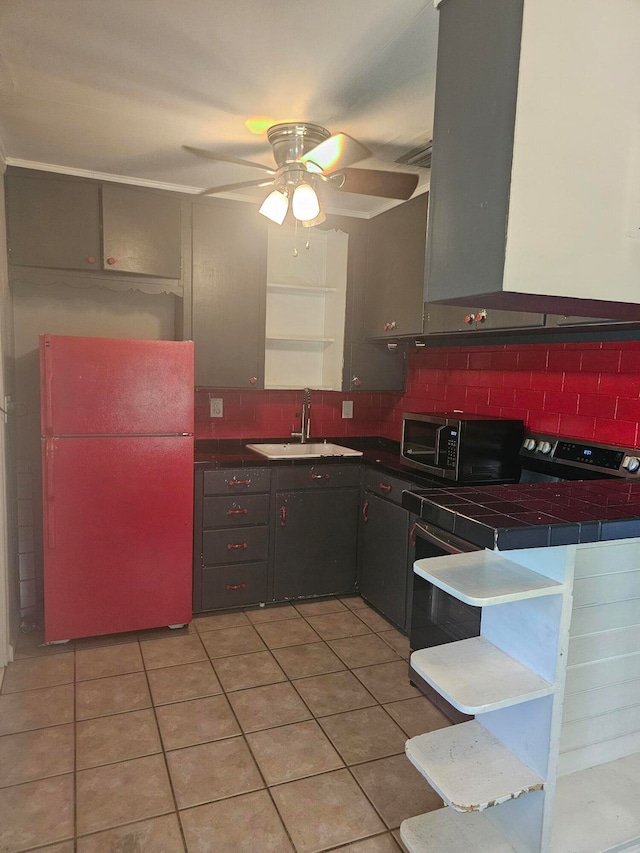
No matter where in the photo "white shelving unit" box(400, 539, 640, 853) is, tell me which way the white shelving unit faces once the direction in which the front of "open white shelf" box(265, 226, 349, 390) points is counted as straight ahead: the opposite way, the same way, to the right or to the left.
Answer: to the right

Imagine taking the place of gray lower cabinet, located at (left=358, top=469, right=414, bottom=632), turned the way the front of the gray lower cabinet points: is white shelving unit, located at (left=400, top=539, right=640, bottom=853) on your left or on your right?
on your left

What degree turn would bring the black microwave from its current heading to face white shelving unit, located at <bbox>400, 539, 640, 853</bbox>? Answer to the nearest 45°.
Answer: approximately 45° to its left

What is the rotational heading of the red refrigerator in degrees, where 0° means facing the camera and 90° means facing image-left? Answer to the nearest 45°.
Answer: approximately 0°
